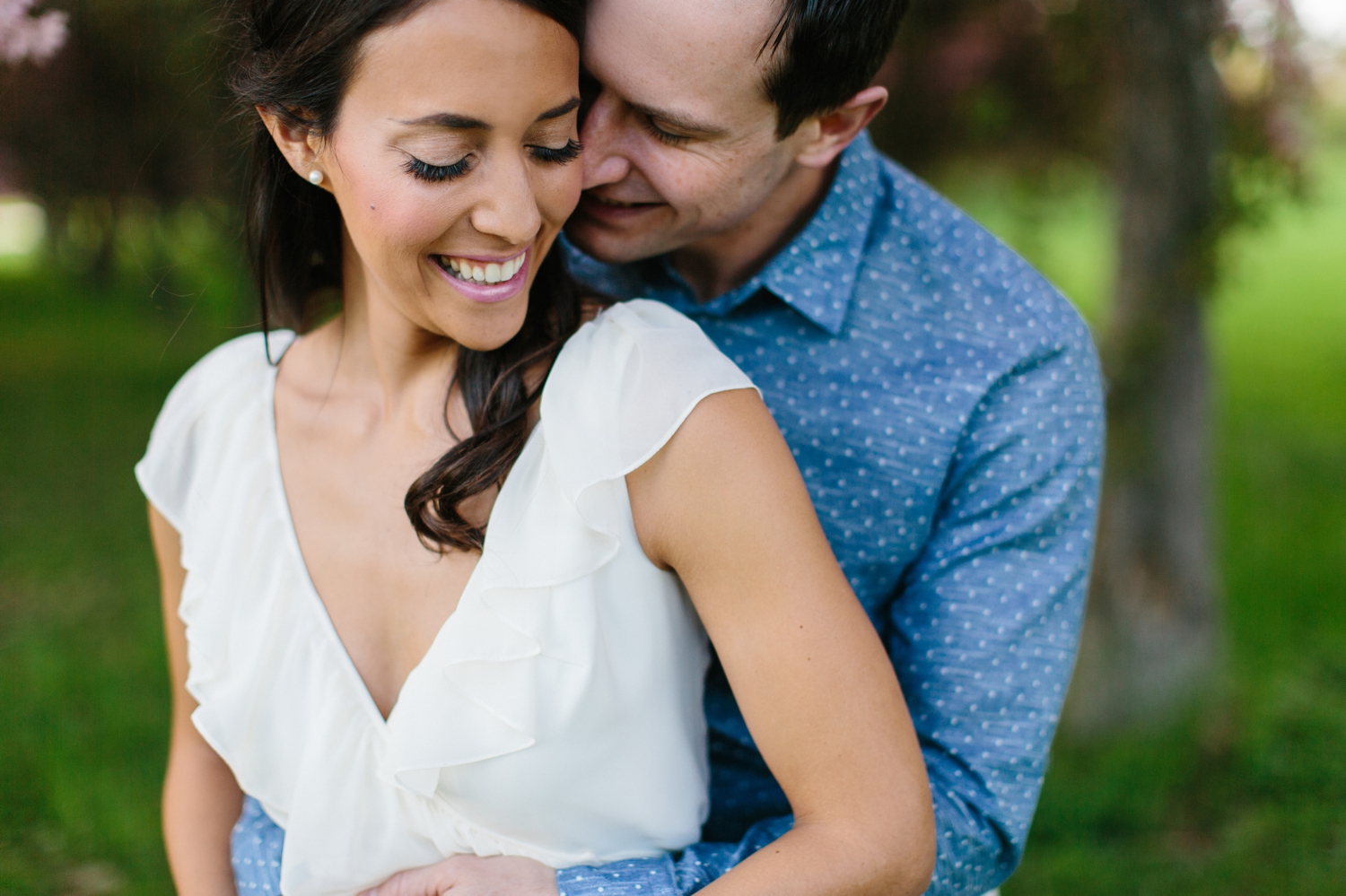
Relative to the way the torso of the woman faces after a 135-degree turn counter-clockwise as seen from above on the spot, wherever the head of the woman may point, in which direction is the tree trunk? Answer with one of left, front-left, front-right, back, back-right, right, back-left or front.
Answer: front

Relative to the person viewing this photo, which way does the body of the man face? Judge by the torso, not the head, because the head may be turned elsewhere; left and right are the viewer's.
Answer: facing the viewer and to the left of the viewer

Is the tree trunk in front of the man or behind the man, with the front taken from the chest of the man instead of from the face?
behind

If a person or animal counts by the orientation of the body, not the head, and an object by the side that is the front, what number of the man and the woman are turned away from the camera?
0

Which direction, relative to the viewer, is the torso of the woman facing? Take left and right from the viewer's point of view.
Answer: facing the viewer

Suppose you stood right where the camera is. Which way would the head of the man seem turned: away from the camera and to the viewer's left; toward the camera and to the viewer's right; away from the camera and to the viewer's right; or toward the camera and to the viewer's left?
toward the camera and to the viewer's left
